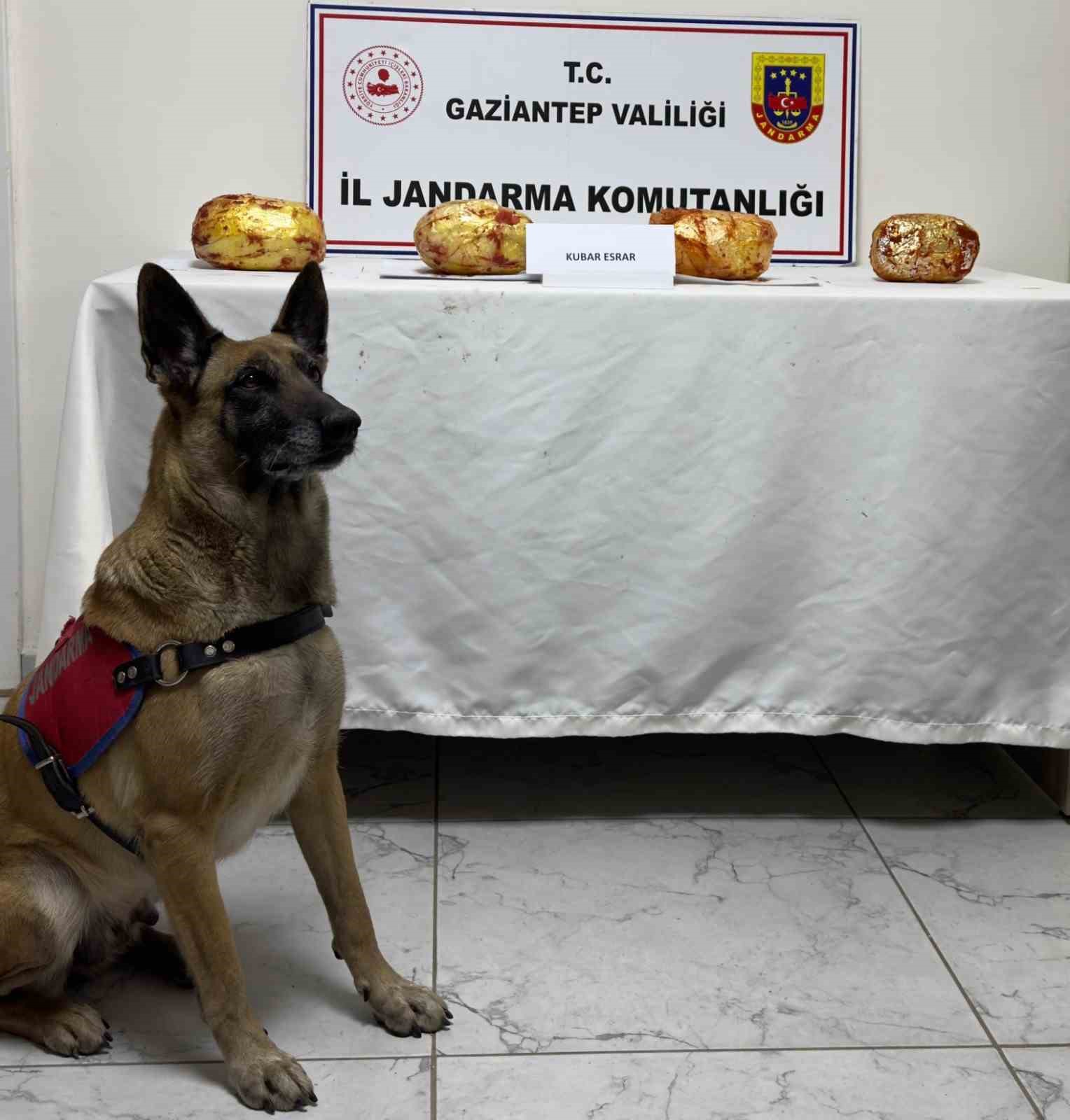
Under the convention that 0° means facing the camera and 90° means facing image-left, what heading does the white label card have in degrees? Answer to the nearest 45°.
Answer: approximately 0°

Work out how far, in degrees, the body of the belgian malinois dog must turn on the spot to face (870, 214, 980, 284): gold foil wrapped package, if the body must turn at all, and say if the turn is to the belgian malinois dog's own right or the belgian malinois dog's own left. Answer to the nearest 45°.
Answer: approximately 90° to the belgian malinois dog's own left

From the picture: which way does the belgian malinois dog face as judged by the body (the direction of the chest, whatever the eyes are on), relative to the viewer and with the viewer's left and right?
facing the viewer and to the right of the viewer

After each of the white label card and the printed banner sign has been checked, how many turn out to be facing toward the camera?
2

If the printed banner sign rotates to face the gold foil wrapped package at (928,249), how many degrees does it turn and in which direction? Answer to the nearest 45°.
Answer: approximately 45° to its left

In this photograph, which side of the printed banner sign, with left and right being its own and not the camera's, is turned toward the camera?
front
